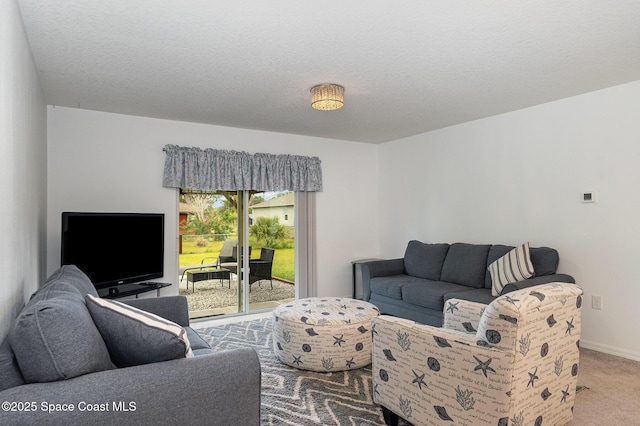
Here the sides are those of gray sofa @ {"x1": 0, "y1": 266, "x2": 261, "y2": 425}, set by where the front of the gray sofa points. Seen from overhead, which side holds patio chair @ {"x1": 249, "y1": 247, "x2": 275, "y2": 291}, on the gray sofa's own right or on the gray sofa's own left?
on the gray sofa's own left

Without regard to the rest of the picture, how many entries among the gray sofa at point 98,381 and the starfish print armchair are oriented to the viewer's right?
1

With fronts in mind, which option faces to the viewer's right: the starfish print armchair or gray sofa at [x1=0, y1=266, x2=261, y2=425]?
the gray sofa

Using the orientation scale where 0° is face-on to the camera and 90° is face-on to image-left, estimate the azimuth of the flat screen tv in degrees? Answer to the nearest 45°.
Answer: approximately 315°

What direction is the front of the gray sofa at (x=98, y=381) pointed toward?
to the viewer's right

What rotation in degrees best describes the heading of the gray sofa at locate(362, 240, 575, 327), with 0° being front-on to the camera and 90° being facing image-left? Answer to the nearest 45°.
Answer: approximately 45°

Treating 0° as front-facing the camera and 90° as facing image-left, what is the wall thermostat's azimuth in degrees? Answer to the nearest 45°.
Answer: approximately 45°

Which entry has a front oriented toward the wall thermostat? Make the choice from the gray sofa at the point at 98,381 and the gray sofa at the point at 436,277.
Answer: the gray sofa at the point at 98,381

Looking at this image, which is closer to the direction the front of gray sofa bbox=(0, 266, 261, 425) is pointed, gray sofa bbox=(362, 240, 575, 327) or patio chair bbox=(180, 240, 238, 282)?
the gray sofa
